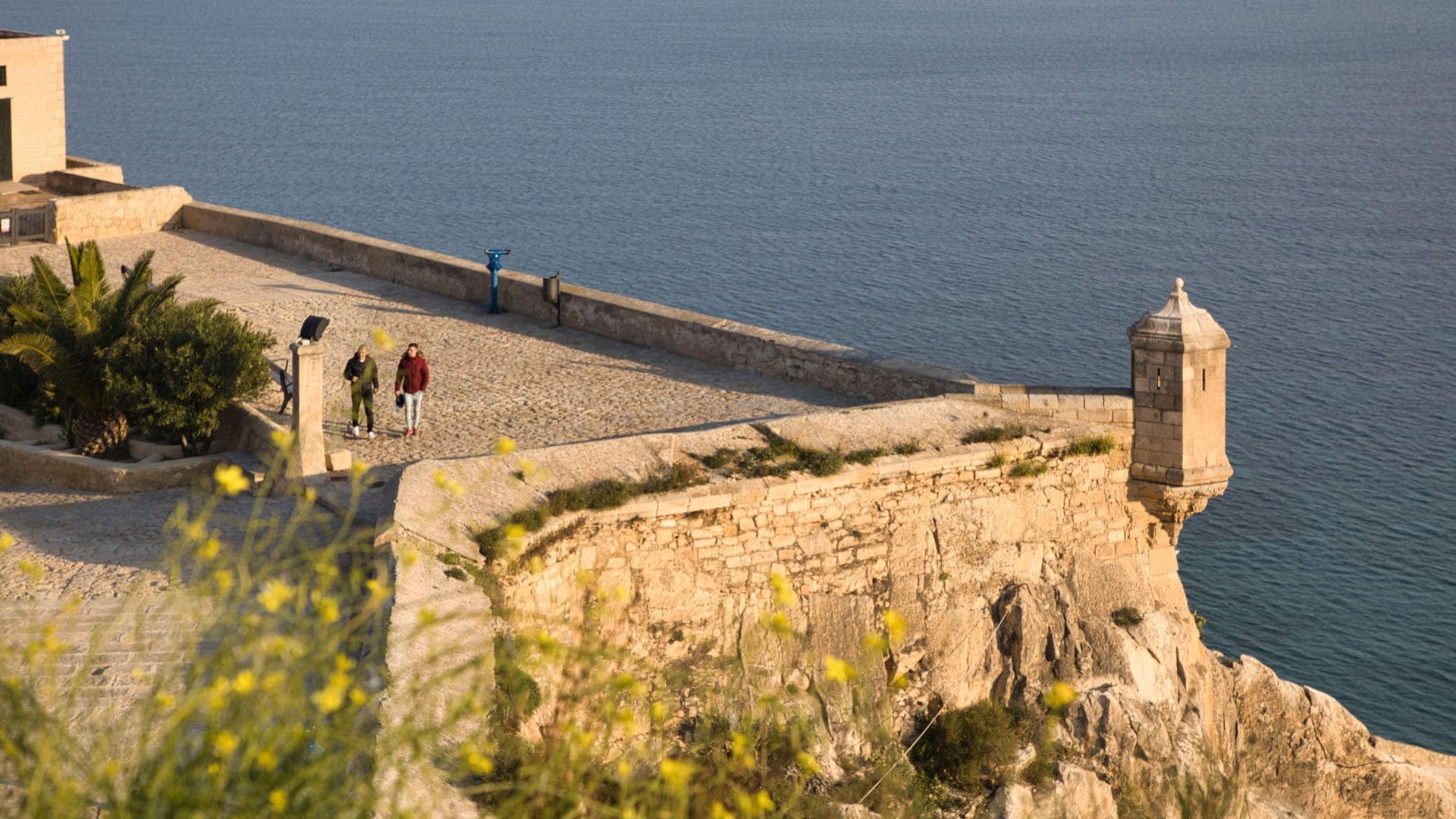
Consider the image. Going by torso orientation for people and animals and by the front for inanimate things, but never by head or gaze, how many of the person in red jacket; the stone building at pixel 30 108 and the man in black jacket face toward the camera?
3

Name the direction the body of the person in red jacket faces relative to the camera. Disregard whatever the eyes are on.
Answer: toward the camera

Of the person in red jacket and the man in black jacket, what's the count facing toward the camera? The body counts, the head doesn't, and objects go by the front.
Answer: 2

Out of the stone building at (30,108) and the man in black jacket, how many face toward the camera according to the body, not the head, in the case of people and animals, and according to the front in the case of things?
2

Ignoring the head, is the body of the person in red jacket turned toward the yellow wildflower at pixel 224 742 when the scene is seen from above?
yes

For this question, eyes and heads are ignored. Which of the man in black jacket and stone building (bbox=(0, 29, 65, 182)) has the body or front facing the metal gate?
the stone building

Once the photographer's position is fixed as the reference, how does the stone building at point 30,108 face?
facing the viewer

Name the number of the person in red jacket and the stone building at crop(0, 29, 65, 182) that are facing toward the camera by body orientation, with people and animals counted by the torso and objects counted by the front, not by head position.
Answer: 2

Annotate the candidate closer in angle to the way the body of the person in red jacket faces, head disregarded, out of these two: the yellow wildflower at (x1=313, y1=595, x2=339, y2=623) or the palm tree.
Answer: the yellow wildflower

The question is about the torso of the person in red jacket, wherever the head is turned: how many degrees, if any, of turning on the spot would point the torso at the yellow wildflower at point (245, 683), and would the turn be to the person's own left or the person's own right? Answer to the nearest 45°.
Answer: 0° — they already face it

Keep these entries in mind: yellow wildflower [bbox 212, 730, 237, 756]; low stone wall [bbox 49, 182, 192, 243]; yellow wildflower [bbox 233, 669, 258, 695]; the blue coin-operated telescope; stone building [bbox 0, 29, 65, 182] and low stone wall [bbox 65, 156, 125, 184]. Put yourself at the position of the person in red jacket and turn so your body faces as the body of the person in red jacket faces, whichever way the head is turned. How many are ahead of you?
2

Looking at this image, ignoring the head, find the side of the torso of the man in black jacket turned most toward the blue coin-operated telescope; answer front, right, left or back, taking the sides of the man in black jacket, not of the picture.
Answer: back
